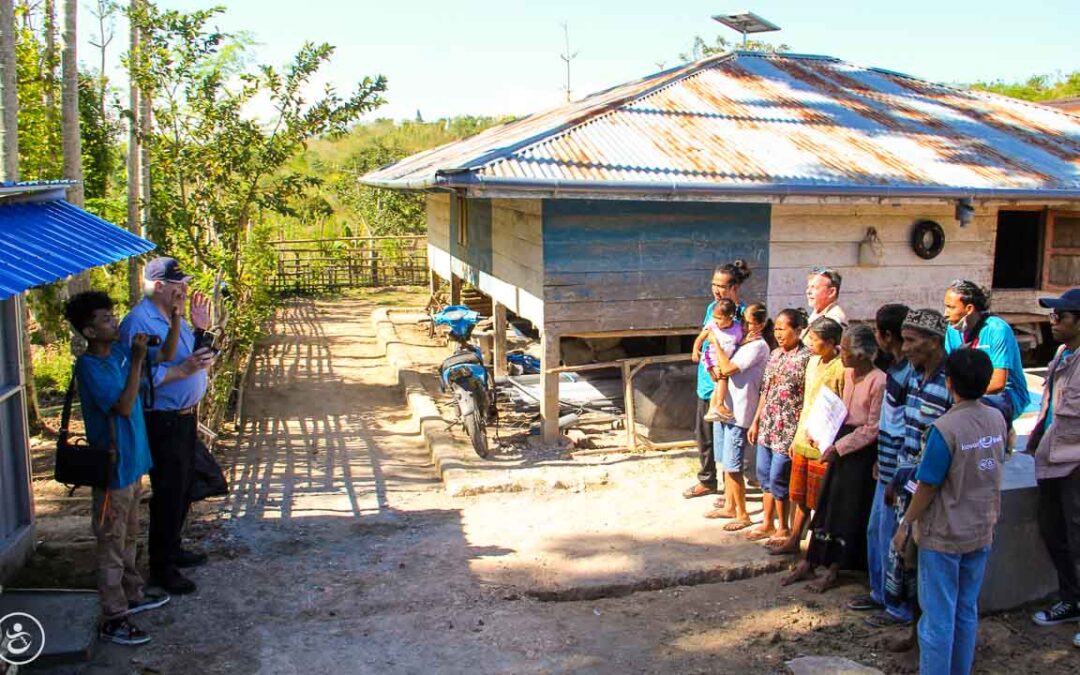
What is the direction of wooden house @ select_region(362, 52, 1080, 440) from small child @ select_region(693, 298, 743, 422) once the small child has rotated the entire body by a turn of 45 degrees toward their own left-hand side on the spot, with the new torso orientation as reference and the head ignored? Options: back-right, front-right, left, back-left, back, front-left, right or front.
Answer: back

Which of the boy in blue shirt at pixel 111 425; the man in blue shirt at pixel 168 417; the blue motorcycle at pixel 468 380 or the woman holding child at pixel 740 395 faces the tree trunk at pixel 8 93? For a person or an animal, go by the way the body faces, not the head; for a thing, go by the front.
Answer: the woman holding child

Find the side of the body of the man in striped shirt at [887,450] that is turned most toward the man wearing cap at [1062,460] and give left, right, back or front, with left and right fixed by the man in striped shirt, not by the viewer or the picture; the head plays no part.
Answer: back

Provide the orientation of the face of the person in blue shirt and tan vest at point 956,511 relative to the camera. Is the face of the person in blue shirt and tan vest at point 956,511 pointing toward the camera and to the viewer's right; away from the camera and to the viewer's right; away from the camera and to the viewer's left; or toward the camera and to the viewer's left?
away from the camera and to the viewer's left

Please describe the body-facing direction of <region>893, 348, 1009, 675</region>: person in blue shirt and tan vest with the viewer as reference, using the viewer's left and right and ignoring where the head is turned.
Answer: facing away from the viewer and to the left of the viewer

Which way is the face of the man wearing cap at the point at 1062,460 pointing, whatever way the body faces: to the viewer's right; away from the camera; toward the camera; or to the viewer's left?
to the viewer's left

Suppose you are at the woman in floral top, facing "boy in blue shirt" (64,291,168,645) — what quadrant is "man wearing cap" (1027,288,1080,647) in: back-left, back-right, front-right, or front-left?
back-left

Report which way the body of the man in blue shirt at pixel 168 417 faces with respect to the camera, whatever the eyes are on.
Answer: to the viewer's right

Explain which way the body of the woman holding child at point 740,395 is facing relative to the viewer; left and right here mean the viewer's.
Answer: facing to the left of the viewer

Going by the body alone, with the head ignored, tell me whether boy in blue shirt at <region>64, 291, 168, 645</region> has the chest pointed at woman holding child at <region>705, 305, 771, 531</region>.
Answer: yes

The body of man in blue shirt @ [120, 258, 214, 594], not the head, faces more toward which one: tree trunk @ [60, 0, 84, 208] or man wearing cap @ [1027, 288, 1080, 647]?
the man wearing cap

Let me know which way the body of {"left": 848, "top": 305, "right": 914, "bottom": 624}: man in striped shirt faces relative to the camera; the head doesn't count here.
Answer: to the viewer's left

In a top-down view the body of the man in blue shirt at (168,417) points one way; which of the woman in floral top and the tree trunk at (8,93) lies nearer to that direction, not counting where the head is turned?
the woman in floral top

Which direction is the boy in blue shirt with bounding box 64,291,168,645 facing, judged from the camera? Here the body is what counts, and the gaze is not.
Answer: to the viewer's right

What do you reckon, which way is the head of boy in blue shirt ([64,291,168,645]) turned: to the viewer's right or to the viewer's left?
to the viewer's right
